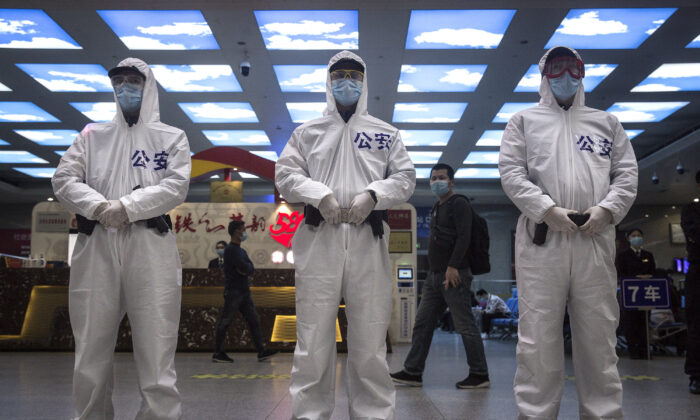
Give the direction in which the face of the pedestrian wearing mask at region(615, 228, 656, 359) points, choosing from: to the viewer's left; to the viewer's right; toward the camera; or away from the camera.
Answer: toward the camera

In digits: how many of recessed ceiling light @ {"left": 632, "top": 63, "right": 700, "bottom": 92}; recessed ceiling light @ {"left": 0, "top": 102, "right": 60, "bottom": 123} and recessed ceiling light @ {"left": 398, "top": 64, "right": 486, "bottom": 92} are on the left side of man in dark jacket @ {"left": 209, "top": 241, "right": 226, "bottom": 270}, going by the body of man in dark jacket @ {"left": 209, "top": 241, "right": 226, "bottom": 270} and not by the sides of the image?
2

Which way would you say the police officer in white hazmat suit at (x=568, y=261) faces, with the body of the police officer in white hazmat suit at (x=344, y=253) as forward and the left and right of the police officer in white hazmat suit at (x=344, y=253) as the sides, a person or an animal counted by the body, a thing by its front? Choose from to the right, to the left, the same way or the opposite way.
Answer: the same way

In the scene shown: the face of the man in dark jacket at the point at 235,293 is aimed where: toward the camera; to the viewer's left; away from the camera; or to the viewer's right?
to the viewer's right

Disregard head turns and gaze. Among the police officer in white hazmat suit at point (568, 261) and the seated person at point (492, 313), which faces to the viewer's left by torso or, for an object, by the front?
the seated person

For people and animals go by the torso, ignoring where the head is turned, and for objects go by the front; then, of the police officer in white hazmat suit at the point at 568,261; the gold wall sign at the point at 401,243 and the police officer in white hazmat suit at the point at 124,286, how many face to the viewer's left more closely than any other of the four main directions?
0

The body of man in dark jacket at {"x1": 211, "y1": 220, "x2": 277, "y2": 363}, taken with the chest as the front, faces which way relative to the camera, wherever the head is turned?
to the viewer's right

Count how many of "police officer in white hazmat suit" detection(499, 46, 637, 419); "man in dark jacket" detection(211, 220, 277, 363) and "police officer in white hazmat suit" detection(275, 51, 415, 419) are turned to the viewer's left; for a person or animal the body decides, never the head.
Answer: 0

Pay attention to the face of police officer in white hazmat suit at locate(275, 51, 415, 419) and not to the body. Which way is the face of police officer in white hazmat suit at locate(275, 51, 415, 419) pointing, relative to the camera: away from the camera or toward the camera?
toward the camera

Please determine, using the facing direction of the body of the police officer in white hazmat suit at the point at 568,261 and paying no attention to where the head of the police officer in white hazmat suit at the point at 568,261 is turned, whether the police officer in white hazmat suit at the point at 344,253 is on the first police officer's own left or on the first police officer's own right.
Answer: on the first police officer's own right

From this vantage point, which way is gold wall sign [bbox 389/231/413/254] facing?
toward the camera

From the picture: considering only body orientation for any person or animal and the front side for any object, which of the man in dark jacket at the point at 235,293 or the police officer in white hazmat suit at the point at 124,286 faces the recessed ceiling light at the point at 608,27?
the man in dark jacket

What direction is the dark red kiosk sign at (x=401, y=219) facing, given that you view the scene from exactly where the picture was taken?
facing the viewer

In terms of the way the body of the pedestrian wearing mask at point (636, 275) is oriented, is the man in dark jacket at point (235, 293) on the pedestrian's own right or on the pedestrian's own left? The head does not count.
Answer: on the pedestrian's own right

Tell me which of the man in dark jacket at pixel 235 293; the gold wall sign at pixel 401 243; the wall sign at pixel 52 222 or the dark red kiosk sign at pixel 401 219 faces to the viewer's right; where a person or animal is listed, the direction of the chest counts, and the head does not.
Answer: the man in dark jacket
